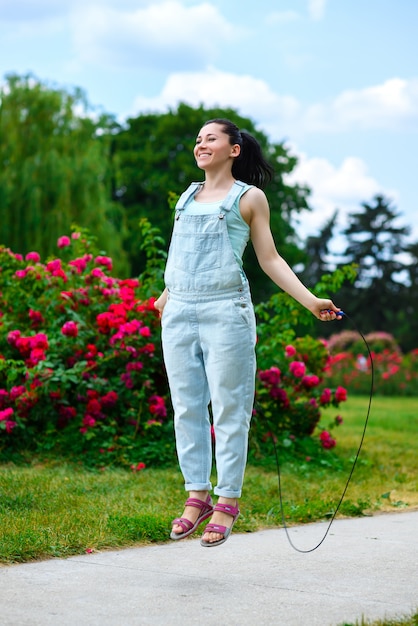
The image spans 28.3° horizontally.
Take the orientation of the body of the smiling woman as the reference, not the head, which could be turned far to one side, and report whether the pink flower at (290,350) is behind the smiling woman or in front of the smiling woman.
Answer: behind

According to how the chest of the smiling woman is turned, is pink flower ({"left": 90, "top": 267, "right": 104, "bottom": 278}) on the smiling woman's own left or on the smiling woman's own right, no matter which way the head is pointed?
on the smiling woman's own right

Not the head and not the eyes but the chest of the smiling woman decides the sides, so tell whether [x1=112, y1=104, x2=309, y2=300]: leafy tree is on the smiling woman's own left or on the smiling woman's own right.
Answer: on the smiling woman's own right

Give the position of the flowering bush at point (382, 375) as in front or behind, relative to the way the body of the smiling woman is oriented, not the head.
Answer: behind

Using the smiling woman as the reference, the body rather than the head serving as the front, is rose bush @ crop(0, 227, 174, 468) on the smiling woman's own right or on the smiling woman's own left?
on the smiling woman's own right

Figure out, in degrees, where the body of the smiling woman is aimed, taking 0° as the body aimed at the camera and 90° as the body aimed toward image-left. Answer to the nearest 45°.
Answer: approximately 45°
